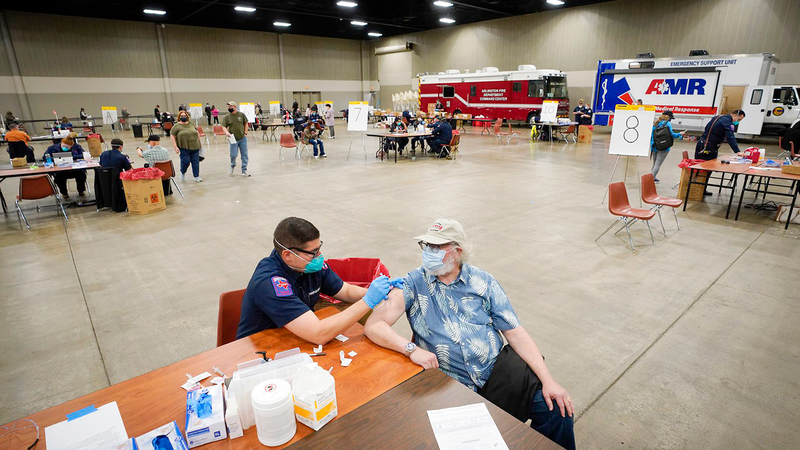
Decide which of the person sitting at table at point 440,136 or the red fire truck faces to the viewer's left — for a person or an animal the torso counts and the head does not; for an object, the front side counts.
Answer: the person sitting at table

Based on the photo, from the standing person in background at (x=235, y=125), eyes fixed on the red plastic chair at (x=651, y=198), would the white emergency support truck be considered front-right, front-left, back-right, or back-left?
front-left

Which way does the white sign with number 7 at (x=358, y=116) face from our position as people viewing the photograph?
facing the viewer

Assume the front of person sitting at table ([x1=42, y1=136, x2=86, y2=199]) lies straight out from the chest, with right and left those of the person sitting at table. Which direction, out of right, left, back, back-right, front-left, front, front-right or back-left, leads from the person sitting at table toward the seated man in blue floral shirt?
front

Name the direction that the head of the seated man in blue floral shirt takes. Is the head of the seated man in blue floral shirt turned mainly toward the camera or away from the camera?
toward the camera

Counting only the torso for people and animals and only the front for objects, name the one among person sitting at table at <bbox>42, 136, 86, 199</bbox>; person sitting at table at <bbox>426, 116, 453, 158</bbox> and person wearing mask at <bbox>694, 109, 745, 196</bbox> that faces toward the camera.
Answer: person sitting at table at <bbox>42, 136, 86, 199</bbox>

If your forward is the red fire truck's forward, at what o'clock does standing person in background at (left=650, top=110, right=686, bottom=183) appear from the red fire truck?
The standing person in background is roughly at 1 o'clock from the red fire truck.

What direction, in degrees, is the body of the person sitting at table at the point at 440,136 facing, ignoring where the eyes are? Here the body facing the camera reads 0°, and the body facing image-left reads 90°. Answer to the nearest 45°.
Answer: approximately 90°

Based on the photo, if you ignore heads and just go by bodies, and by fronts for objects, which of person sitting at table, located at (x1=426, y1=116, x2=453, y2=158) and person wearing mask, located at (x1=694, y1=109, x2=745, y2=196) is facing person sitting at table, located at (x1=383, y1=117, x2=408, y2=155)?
person sitting at table, located at (x1=426, y1=116, x2=453, y2=158)

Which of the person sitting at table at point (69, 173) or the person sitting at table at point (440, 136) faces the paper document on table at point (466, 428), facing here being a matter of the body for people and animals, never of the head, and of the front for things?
the person sitting at table at point (69, 173)

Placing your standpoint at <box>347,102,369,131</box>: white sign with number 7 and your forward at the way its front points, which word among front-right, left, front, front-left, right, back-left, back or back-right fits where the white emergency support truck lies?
left

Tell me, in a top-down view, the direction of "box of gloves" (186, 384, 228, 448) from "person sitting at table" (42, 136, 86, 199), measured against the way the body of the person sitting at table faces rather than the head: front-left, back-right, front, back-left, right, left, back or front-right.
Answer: front

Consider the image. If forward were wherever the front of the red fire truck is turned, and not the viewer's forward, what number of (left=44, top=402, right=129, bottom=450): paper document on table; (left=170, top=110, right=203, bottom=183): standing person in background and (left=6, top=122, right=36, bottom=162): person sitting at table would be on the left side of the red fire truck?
0

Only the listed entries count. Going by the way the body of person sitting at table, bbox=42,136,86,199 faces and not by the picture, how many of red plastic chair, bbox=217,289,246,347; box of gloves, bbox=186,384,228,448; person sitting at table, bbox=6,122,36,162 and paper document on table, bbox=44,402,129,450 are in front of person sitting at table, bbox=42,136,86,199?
3

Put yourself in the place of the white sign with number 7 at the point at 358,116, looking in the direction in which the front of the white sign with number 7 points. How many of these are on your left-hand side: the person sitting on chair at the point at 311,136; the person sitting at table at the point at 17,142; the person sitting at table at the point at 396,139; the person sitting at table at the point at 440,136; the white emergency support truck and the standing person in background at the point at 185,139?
3

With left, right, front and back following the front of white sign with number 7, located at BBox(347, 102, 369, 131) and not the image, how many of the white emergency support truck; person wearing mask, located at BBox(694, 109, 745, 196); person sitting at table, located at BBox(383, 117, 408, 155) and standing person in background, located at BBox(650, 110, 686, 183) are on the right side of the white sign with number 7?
0
